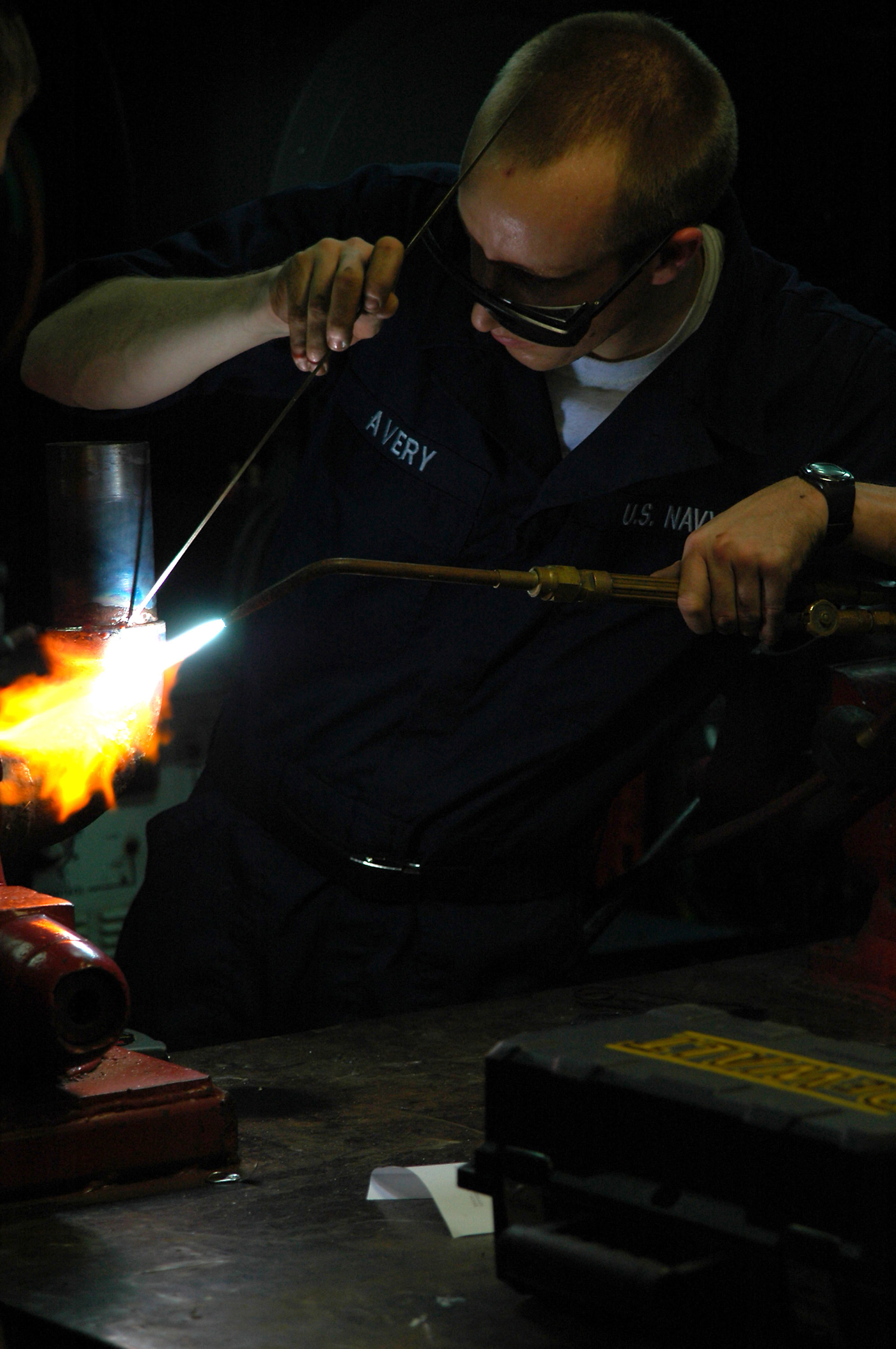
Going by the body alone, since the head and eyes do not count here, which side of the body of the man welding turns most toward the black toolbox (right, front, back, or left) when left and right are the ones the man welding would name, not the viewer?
front

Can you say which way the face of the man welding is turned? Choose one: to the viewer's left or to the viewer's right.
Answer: to the viewer's left

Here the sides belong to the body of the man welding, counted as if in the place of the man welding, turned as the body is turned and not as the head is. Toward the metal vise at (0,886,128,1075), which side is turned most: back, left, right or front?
front

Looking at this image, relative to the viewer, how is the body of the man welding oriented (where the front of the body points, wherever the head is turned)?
toward the camera
